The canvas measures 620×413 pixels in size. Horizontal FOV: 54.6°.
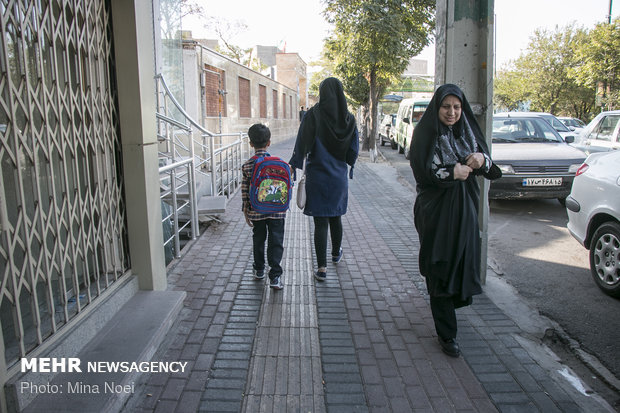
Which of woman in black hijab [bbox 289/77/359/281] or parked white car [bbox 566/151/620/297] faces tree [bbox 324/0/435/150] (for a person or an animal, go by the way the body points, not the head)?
the woman in black hijab

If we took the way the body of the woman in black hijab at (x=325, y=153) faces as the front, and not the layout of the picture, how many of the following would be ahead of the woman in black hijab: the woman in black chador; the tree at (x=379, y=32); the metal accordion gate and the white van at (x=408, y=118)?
2

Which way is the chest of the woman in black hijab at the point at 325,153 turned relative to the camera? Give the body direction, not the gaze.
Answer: away from the camera

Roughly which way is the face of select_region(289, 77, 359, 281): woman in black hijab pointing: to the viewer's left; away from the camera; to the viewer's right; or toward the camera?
away from the camera

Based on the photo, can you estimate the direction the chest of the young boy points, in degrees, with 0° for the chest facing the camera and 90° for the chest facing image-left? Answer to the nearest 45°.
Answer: approximately 180°
